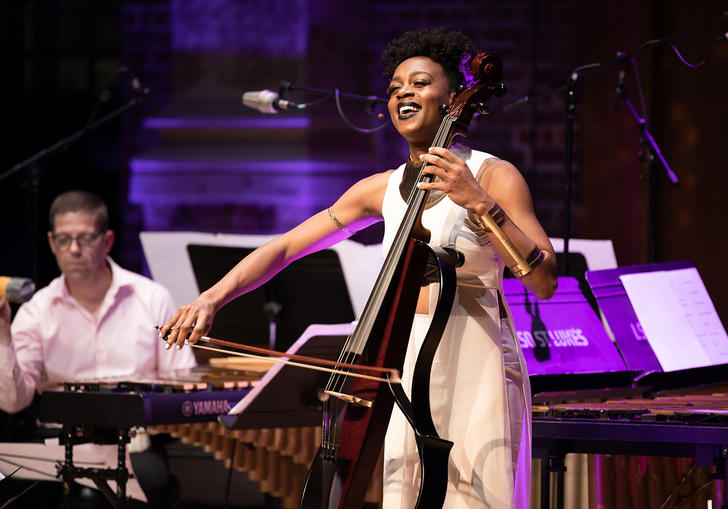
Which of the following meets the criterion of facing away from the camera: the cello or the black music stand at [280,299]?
the black music stand

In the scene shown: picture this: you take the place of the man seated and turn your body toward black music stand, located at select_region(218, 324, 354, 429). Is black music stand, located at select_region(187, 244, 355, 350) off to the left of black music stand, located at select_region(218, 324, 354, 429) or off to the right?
left

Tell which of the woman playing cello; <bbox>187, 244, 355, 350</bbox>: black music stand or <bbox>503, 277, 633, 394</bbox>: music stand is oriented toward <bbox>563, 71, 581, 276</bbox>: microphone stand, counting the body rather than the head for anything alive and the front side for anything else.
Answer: the music stand

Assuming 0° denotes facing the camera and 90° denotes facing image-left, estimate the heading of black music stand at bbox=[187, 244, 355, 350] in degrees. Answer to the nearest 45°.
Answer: approximately 180°

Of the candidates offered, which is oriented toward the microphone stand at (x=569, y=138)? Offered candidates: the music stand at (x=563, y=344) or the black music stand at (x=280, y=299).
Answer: the music stand

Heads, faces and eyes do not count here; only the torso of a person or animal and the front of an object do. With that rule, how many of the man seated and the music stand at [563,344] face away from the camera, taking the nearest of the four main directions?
1

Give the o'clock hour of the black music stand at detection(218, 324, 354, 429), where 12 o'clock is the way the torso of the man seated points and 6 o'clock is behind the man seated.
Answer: The black music stand is roughly at 11 o'clock from the man seated.

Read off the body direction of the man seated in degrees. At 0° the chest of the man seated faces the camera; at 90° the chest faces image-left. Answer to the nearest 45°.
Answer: approximately 0°

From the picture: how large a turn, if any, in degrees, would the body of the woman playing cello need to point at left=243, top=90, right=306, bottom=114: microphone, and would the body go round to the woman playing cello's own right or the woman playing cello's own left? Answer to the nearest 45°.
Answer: approximately 135° to the woman playing cello's own right
